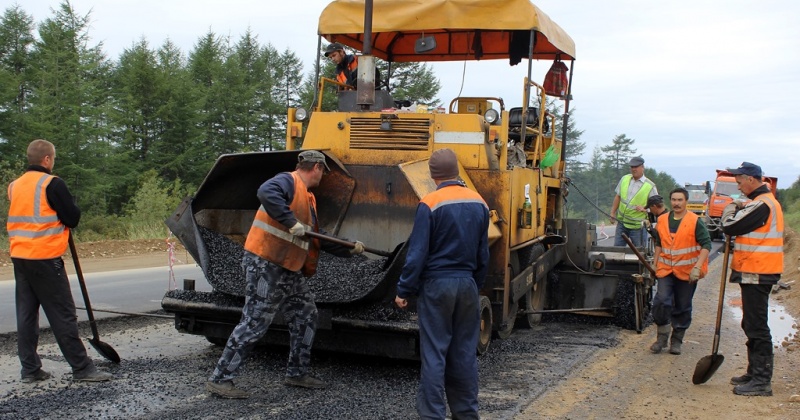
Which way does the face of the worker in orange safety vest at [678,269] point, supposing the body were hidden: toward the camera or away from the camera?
toward the camera

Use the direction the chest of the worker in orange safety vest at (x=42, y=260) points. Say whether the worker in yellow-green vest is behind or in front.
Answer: in front

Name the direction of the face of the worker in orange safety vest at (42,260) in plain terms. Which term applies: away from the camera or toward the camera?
away from the camera

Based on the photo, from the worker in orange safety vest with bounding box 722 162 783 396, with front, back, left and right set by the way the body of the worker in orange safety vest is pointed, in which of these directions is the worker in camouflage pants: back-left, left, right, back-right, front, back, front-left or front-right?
front-left

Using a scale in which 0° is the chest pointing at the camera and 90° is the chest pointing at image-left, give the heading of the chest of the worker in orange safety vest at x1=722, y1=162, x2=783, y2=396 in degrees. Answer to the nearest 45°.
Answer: approximately 90°

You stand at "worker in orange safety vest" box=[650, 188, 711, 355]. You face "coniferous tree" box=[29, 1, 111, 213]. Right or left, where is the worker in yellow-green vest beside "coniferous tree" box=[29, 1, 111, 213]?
right

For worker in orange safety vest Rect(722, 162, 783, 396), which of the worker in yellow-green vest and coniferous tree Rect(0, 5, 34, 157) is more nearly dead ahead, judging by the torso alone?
the coniferous tree

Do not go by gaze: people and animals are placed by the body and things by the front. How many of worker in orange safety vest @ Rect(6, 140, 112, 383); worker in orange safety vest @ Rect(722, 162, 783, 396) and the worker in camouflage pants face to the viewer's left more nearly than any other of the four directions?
1

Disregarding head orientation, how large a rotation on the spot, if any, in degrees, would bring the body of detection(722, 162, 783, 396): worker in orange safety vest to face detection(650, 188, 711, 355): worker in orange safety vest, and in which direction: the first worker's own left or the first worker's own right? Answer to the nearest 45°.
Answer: approximately 45° to the first worker's own right

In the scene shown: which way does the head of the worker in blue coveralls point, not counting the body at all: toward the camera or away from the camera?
away from the camera

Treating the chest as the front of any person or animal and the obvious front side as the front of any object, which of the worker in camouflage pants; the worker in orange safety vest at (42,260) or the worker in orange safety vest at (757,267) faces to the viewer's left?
the worker in orange safety vest at (757,267)

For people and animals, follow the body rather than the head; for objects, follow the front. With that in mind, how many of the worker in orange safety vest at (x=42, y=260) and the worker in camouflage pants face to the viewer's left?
0

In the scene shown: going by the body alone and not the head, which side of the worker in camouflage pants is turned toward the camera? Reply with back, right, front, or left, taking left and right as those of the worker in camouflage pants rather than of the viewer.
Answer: right

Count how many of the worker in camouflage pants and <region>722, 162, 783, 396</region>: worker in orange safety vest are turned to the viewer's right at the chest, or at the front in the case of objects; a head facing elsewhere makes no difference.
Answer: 1

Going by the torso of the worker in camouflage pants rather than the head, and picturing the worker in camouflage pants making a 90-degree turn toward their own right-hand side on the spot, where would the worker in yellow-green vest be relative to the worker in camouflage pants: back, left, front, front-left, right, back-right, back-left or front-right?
back-left
